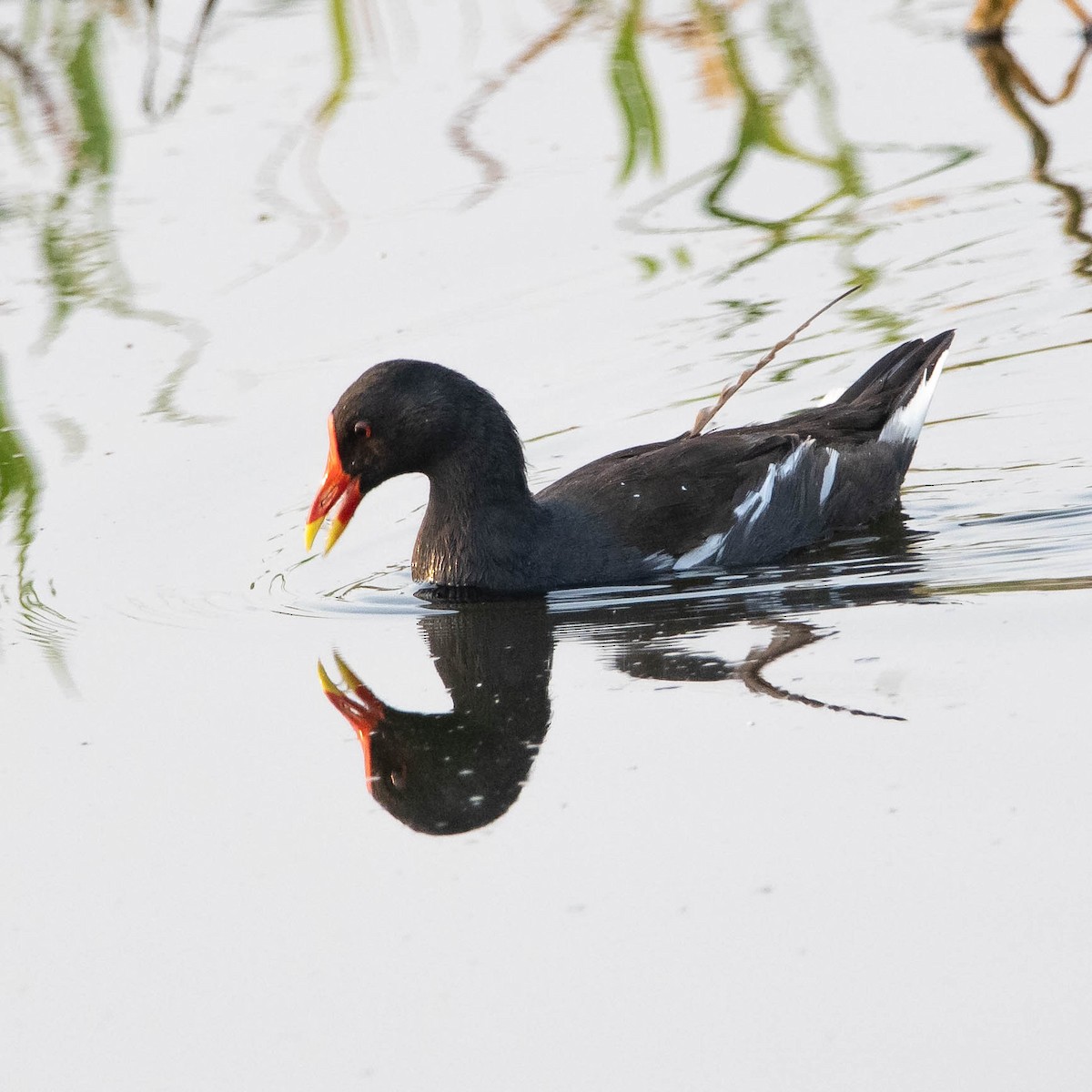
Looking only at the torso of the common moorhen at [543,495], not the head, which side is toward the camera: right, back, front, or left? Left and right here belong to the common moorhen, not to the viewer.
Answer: left
